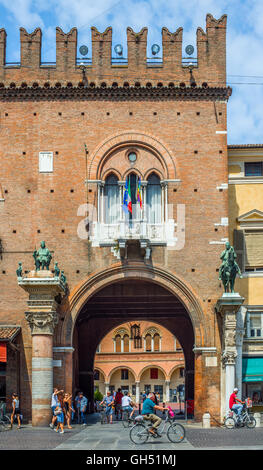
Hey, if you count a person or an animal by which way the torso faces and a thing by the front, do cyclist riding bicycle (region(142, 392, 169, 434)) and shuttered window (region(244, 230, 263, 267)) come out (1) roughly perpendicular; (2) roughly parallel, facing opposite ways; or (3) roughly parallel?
roughly perpendicular

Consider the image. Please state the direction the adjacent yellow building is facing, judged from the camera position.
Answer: facing the viewer

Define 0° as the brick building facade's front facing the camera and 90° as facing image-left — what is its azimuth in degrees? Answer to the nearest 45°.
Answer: approximately 0°

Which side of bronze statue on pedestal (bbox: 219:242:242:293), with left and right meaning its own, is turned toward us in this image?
front

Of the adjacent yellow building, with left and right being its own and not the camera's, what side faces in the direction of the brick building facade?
right

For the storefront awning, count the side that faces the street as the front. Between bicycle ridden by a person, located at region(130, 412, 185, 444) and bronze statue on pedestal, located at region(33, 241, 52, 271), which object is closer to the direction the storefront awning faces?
the bicycle ridden by a person

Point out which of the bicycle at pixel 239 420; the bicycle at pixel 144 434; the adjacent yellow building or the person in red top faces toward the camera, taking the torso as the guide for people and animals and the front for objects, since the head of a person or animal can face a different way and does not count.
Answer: the adjacent yellow building

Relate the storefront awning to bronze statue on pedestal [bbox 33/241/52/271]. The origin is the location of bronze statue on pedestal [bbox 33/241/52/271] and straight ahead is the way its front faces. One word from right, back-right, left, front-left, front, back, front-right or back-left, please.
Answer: left

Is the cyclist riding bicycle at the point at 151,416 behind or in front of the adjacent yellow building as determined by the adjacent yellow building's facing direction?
in front

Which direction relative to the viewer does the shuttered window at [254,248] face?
toward the camera

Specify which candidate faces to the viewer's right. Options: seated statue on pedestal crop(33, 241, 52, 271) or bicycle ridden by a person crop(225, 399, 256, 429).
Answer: the bicycle ridden by a person
